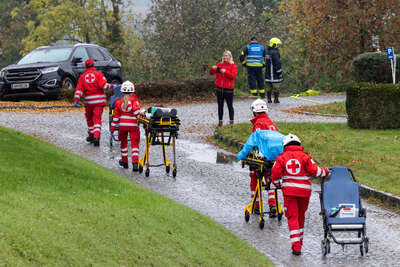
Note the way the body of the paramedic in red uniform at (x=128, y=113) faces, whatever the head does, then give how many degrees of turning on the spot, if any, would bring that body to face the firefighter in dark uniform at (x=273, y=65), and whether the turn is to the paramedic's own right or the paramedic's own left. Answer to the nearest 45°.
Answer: approximately 45° to the paramedic's own right

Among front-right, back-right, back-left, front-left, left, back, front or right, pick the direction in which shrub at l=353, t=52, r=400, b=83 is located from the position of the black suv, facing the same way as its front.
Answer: back-left

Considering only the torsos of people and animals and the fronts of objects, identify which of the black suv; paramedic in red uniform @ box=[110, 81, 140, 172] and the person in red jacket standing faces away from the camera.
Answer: the paramedic in red uniform

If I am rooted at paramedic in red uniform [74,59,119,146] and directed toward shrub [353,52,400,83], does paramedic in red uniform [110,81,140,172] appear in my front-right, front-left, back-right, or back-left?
back-right

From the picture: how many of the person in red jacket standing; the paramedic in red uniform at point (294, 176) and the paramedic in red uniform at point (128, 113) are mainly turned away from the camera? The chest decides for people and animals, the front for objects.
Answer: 2

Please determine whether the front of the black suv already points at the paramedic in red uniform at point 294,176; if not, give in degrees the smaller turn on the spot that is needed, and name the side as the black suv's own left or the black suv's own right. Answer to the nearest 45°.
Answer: approximately 45° to the black suv's own left

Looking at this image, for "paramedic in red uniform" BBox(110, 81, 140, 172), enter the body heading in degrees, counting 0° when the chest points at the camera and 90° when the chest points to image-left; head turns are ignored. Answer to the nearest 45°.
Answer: approximately 180°

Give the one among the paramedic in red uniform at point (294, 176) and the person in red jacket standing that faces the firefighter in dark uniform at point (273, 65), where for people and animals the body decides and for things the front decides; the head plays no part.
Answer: the paramedic in red uniform

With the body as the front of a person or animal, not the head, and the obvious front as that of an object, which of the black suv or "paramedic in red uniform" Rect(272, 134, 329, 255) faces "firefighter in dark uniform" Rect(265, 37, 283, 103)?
the paramedic in red uniform

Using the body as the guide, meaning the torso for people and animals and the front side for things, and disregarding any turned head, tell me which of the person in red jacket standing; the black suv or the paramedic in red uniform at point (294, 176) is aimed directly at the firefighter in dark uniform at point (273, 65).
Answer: the paramedic in red uniform

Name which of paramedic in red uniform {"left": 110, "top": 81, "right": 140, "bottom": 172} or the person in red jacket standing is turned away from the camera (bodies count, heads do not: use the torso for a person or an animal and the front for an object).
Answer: the paramedic in red uniform

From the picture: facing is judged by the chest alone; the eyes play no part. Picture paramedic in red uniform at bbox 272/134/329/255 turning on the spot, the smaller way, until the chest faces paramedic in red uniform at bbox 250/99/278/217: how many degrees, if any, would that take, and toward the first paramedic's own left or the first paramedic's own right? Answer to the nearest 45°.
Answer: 0° — they already face them

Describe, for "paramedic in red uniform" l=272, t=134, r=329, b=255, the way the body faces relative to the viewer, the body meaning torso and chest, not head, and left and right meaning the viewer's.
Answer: facing away from the viewer
